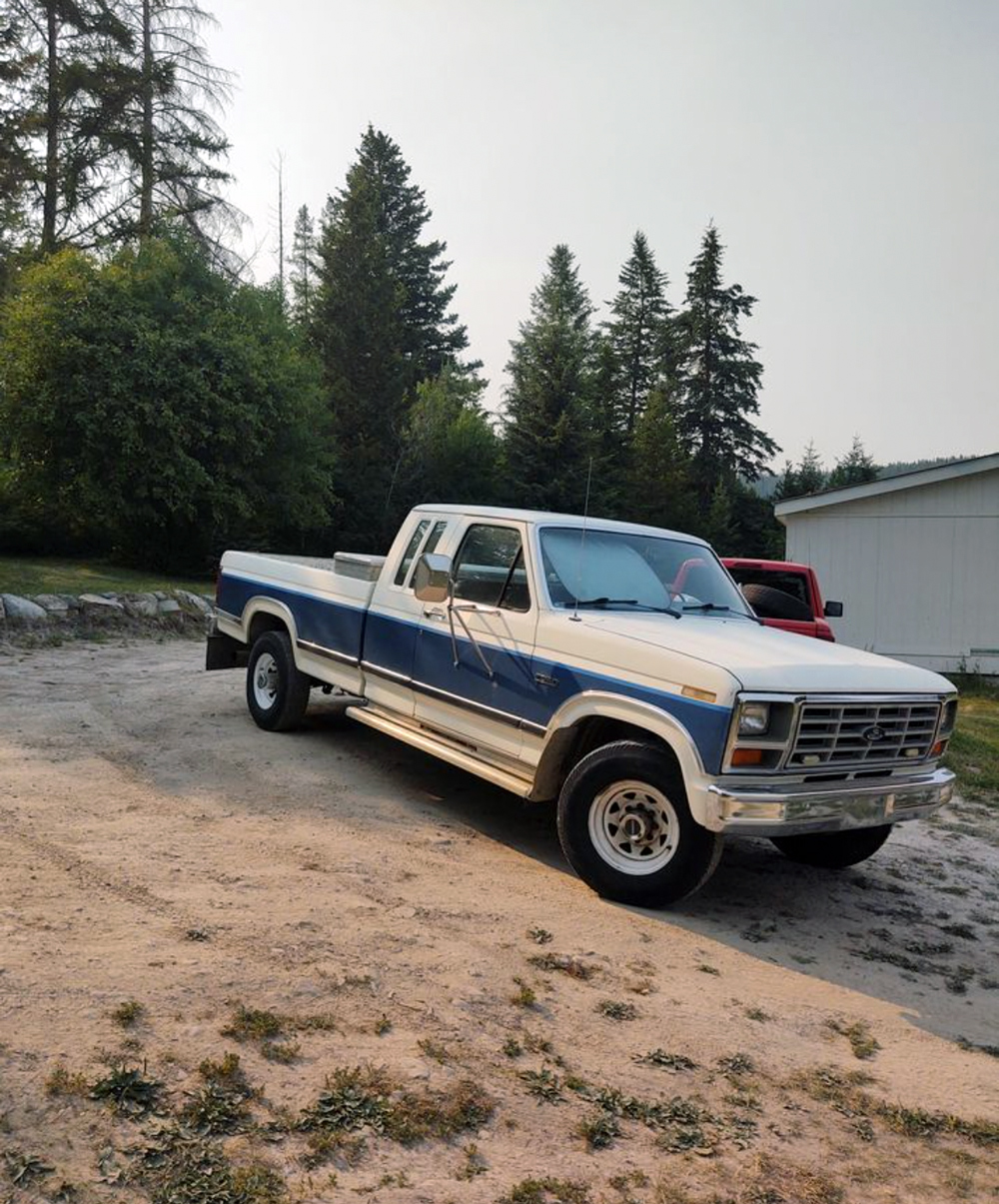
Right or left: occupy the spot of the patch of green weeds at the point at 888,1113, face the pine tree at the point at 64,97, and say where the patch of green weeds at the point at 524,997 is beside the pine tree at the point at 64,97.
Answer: left

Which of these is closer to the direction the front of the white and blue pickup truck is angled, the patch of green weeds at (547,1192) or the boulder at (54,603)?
the patch of green weeds

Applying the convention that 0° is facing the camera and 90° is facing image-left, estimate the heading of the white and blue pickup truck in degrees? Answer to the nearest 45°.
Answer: approximately 315°

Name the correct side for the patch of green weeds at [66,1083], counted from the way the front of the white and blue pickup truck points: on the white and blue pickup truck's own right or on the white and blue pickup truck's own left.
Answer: on the white and blue pickup truck's own right

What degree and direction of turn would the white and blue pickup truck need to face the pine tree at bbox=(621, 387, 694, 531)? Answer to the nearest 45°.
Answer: approximately 135° to its left

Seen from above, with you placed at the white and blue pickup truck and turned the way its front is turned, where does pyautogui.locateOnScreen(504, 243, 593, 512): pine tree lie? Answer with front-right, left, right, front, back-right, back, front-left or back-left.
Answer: back-left

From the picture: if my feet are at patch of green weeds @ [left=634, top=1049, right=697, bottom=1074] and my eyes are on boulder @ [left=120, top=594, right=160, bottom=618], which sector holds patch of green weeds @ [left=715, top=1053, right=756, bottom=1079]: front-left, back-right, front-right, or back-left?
back-right

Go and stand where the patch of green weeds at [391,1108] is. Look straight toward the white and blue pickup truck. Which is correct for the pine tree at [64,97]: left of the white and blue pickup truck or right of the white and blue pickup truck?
left

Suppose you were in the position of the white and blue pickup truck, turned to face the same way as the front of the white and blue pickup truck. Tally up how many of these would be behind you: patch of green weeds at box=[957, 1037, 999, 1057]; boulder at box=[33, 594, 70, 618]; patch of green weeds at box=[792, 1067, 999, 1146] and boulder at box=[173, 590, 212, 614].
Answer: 2

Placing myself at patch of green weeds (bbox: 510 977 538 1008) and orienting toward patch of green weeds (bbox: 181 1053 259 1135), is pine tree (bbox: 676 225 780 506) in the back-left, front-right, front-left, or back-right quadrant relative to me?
back-right

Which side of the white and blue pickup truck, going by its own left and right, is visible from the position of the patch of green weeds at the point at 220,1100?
right

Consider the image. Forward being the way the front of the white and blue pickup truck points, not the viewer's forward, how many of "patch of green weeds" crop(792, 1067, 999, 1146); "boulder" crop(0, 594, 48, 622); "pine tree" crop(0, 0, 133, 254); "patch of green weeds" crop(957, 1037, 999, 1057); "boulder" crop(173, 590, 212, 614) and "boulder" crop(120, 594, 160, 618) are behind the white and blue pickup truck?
4

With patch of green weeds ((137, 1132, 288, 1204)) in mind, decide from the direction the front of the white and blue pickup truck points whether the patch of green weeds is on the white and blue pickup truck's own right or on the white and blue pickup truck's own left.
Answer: on the white and blue pickup truck's own right

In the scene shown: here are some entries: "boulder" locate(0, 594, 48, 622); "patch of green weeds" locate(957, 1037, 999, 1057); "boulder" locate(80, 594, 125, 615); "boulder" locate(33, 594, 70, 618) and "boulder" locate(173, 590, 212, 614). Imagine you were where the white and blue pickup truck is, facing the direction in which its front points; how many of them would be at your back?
4

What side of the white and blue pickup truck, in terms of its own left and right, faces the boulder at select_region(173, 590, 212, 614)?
back

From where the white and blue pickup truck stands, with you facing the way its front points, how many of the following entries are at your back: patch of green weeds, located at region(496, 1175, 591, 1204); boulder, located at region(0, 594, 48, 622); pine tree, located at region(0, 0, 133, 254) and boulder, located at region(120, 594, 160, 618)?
3
